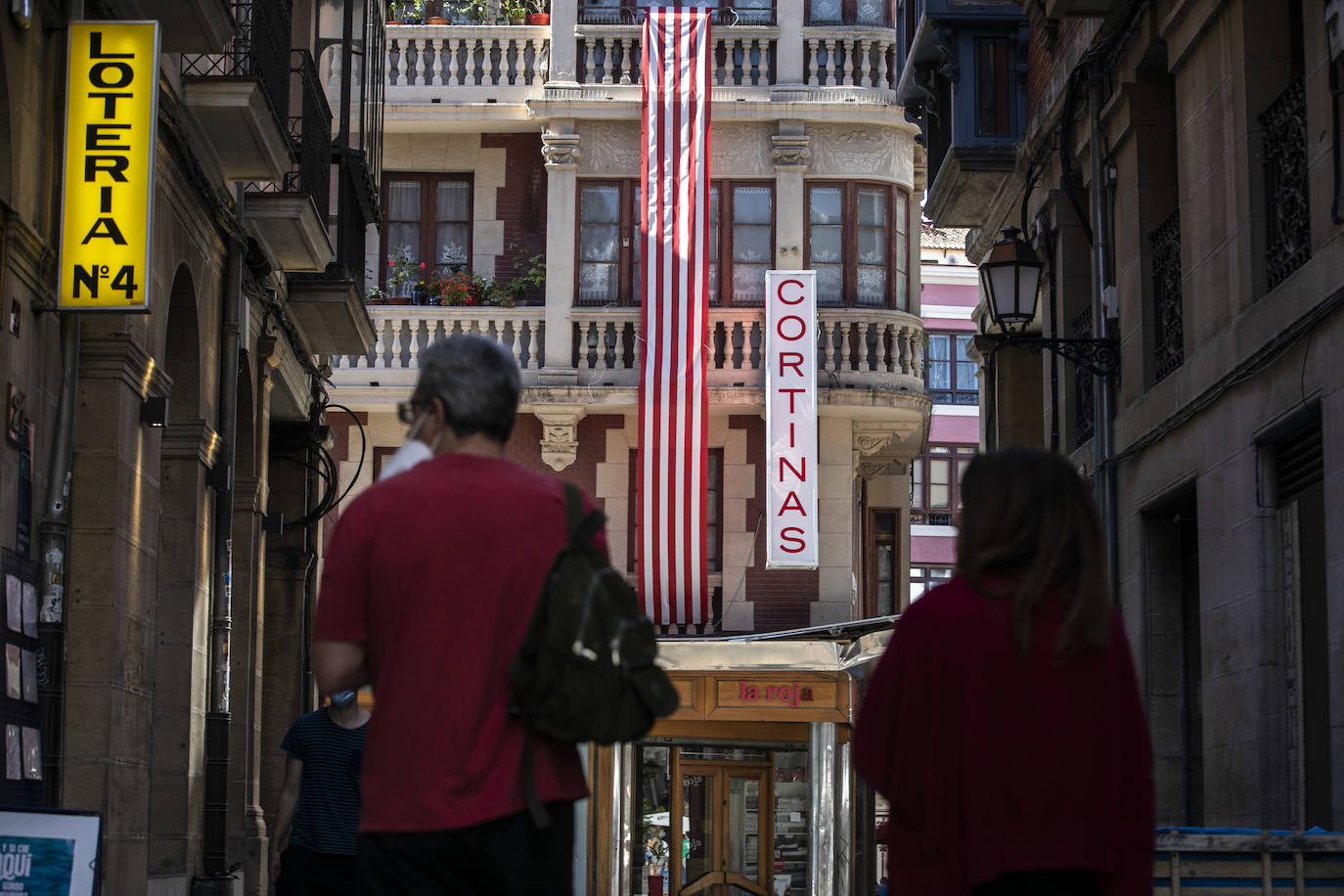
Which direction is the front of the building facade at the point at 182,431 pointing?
to the viewer's right

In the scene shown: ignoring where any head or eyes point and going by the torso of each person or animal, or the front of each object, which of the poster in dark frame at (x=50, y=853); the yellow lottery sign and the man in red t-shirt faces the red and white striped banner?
the man in red t-shirt

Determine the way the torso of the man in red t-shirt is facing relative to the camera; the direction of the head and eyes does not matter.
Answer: away from the camera

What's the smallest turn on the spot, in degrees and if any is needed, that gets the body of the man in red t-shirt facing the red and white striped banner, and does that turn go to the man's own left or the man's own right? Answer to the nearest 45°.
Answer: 0° — they already face it

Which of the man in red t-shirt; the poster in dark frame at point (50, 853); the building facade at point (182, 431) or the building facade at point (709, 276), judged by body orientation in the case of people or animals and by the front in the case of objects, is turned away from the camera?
the man in red t-shirt

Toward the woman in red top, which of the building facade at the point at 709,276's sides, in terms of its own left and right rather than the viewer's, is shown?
front

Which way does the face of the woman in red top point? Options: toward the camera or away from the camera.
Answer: away from the camera

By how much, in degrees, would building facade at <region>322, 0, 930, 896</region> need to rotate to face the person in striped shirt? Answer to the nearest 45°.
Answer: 0° — it already faces them

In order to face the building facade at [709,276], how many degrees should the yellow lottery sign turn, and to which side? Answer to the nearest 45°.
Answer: approximately 135° to its left
